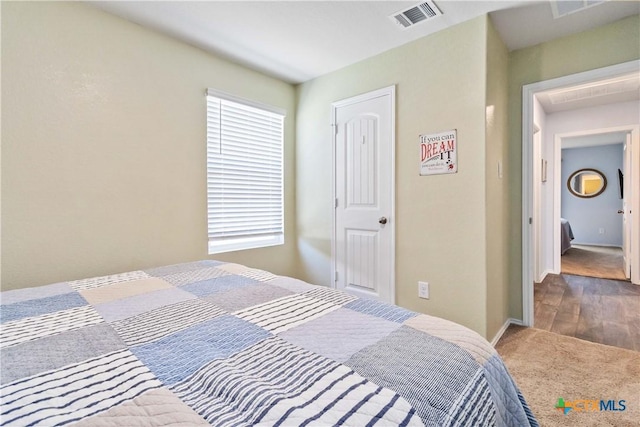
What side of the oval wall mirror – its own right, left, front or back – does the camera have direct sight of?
front

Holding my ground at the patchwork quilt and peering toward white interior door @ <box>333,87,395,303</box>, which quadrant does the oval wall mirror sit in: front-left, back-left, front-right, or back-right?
front-right

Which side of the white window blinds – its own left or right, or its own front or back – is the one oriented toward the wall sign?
front

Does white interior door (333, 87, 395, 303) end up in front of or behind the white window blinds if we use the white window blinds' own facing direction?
in front

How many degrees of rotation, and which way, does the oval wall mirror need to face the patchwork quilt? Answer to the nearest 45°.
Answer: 0° — it already faces it

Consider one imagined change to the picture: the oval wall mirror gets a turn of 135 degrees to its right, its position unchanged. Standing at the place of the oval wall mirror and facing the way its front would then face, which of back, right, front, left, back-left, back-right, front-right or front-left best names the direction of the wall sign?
back-left

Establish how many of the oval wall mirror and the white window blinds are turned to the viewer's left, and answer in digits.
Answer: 0

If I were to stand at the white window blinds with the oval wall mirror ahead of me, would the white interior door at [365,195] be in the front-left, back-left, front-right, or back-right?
front-right

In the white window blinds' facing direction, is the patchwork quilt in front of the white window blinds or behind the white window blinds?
in front

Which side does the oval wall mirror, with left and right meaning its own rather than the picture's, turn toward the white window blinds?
front

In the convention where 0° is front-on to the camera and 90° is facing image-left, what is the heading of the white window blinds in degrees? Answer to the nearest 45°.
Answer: approximately 315°

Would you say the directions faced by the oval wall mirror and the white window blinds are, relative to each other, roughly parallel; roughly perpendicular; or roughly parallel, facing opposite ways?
roughly perpendicular

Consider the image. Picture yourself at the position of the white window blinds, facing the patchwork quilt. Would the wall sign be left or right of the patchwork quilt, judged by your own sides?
left
